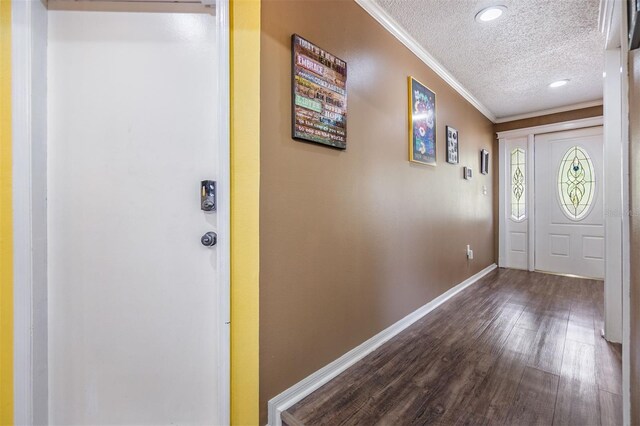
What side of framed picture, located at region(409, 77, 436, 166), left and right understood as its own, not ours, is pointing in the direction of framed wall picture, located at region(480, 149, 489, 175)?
left

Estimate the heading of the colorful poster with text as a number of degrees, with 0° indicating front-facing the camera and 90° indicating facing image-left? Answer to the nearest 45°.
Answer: approximately 315°

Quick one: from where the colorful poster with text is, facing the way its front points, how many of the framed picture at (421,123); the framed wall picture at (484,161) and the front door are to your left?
3

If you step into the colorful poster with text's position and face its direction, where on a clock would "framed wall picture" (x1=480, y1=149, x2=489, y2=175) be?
The framed wall picture is roughly at 9 o'clock from the colorful poster with text.

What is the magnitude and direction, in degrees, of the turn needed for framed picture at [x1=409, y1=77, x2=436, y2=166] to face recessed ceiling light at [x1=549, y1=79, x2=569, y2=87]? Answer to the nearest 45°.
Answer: approximately 90° to its left

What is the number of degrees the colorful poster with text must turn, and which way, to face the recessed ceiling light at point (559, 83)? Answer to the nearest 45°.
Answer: approximately 90° to its left

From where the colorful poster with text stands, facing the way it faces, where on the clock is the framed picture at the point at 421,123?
The framed picture is roughly at 9 o'clock from the colorful poster with text.

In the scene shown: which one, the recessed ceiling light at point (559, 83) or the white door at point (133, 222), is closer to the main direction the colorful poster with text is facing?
the recessed ceiling light

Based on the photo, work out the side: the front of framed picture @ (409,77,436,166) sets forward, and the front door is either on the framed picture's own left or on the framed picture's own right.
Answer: on the framed picture's own left

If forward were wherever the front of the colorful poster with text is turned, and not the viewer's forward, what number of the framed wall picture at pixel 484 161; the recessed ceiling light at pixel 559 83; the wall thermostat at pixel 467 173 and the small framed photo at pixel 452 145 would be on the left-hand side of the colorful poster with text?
4

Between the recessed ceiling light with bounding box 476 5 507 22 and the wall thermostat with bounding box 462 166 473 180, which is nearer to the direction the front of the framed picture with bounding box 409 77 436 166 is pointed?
the recessed ceiling light

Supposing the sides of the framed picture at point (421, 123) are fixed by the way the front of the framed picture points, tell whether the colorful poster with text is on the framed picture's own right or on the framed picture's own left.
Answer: on the framed picture's own right
